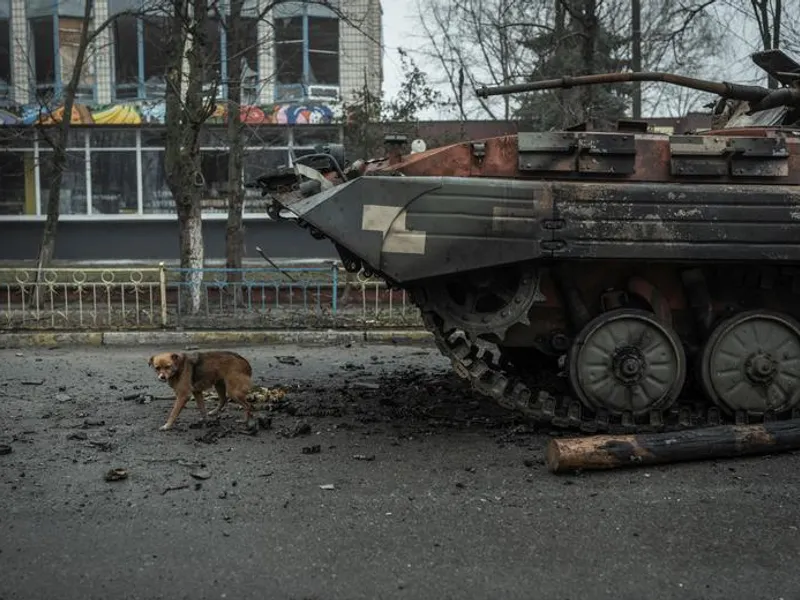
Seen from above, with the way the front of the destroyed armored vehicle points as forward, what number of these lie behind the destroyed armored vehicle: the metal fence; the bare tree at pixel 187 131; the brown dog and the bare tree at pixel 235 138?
0

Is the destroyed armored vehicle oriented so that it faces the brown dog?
yes

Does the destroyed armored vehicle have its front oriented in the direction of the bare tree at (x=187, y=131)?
no

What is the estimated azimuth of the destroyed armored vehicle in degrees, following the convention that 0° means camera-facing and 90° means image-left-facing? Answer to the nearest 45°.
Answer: approximately 90°

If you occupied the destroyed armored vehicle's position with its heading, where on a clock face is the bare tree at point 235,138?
The bare tree is roughly at 2 o'clock from the destroyed armored vehicle.

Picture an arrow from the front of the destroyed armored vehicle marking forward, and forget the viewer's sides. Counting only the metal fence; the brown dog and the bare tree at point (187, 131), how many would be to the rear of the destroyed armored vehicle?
0

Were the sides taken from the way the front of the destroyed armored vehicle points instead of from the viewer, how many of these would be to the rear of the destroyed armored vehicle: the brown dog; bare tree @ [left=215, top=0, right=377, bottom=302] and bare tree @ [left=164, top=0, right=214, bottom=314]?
0

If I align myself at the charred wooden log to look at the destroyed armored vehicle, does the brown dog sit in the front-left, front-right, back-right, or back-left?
front-left

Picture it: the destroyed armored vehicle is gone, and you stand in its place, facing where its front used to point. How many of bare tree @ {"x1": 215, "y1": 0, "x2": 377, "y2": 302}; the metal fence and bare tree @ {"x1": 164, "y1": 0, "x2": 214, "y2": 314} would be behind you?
0

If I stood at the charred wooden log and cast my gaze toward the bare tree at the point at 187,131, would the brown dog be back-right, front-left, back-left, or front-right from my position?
front-left

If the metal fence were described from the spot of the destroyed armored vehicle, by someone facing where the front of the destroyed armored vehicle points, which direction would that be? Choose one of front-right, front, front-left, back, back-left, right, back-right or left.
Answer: front-right
